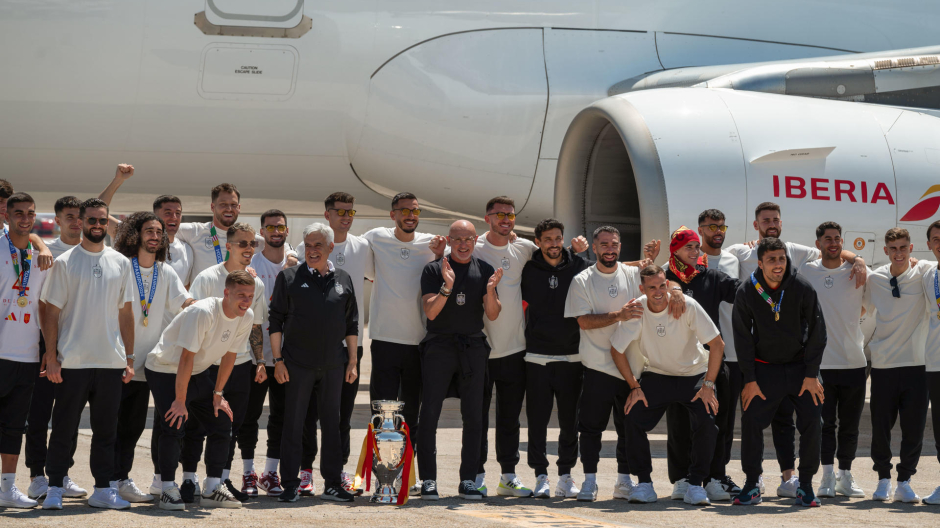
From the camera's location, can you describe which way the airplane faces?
facing the viewer and to the left of the viewer
